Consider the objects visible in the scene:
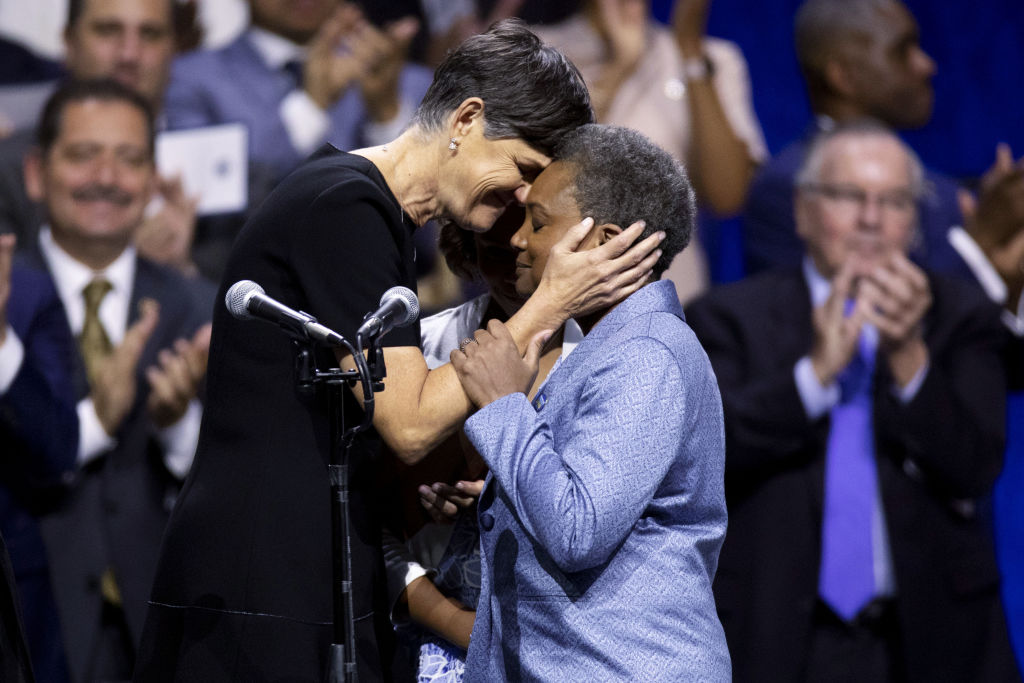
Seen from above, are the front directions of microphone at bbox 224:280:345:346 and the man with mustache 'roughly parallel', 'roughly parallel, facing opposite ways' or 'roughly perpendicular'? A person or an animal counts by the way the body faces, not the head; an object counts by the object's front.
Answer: roughly perpendicular

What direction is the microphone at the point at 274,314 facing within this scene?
to the viewer's left

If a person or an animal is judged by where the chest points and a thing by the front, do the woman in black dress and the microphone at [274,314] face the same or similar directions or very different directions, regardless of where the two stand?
very different directions

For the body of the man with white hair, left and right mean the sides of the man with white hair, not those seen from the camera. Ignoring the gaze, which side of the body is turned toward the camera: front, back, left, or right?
front

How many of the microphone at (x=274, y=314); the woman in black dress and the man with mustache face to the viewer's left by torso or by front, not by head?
1

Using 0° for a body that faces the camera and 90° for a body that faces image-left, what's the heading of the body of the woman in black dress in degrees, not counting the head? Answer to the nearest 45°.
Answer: approximately 270°

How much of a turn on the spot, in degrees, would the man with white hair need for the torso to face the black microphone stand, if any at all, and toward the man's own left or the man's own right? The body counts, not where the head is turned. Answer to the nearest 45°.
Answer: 0° — they already face it

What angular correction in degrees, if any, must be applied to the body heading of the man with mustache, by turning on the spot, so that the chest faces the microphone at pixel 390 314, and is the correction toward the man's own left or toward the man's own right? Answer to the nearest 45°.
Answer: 0° — they already face it

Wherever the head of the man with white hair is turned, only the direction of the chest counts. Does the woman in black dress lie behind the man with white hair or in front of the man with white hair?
in front

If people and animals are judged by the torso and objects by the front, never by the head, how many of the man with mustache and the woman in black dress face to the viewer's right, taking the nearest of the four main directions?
1

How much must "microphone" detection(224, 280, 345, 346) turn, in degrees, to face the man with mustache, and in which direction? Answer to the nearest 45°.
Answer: approximately 90° to its right

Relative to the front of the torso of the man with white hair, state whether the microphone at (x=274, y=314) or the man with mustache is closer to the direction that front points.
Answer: the microphone
